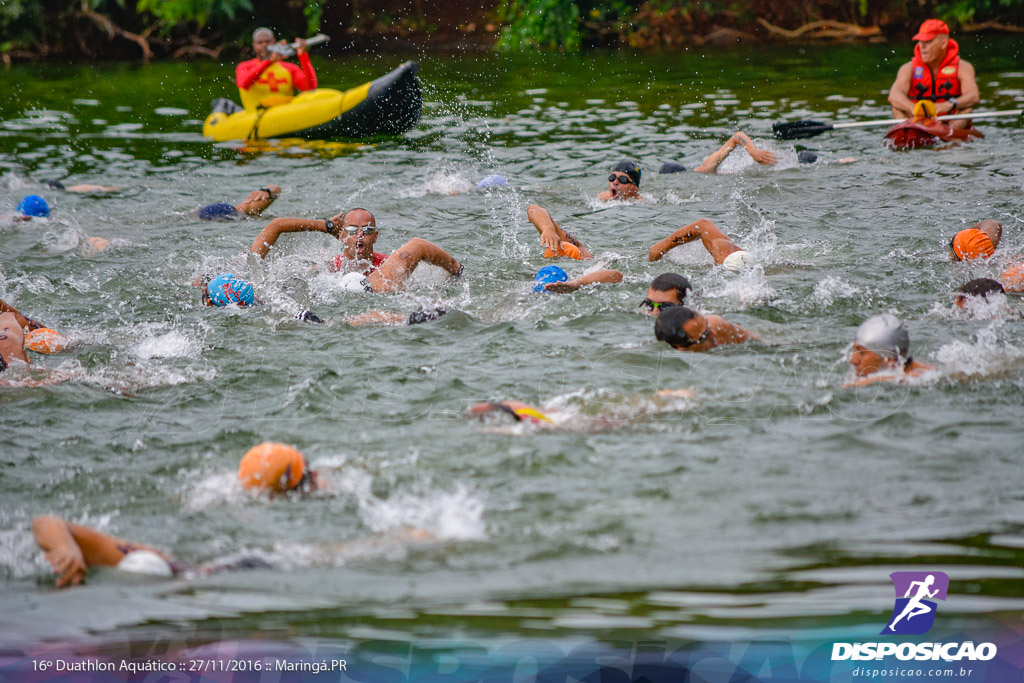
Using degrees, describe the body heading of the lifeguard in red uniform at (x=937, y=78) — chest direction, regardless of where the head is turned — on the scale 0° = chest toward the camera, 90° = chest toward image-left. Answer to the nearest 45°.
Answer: approximately 0°

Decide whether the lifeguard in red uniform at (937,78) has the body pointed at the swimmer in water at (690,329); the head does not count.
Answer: yes

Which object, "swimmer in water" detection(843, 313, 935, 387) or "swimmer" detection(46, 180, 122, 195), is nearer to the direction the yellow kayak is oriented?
the swimmer in water

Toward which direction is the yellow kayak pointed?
to the viewer's right

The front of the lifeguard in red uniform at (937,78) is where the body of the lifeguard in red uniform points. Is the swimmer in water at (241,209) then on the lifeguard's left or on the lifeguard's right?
on the lifeguard's right

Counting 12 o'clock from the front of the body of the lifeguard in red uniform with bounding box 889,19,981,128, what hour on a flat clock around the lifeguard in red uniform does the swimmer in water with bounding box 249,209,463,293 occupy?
The swimmer in water is roughly at 1 o'clock from the lifeguard in red uniform.

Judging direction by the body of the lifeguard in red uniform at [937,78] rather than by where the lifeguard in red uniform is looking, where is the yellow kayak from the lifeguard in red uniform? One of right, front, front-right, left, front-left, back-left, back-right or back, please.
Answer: right

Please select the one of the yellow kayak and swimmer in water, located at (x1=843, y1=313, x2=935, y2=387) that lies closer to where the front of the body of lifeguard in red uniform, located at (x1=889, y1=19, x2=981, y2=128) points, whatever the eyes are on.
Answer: the swimmer in water

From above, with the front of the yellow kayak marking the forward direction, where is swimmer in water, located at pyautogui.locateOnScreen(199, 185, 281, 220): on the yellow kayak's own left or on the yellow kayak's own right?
on the yellow kayak's own right

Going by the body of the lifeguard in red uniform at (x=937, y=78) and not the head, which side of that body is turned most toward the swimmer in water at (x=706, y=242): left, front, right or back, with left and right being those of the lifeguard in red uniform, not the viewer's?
front

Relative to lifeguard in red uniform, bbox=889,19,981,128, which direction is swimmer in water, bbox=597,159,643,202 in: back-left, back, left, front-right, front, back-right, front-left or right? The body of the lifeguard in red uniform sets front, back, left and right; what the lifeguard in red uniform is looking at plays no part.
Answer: front-right
